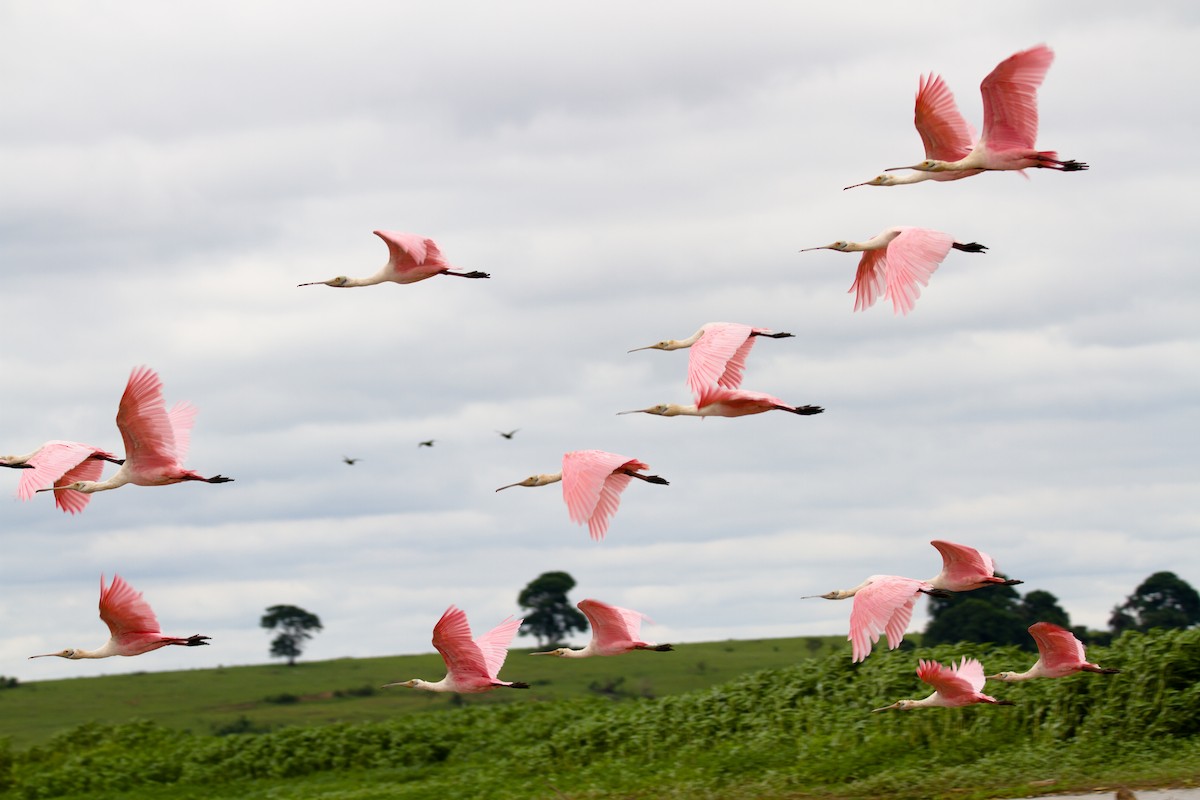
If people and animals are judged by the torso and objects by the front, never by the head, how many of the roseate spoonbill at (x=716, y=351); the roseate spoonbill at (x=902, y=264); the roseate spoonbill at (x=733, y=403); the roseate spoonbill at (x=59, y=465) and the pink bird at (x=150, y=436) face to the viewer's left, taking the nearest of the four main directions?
5

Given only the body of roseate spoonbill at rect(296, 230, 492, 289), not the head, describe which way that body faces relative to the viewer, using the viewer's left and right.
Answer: facing to the left of the viewer

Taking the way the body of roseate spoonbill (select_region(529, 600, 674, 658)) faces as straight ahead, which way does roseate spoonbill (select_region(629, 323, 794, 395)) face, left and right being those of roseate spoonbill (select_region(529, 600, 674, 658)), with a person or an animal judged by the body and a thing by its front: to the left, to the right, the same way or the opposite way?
the same way

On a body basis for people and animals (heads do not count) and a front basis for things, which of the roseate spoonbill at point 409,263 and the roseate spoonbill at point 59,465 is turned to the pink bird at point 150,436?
the roseate spoonbill at point 409,263

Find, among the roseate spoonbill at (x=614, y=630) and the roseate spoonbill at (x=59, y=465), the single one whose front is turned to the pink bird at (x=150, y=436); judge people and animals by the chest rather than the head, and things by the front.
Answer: the roseate spoonbill at (x=614, y=630)

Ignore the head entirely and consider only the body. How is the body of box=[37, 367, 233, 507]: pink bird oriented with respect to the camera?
to the viewer's left

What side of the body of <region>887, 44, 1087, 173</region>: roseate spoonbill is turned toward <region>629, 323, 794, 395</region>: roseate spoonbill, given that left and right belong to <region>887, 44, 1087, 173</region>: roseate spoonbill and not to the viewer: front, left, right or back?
front

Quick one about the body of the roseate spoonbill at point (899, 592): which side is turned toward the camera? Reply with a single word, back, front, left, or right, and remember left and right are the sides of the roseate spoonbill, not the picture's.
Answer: left

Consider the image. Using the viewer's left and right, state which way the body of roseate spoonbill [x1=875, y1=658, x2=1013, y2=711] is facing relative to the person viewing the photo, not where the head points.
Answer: facing to the left of the viewer

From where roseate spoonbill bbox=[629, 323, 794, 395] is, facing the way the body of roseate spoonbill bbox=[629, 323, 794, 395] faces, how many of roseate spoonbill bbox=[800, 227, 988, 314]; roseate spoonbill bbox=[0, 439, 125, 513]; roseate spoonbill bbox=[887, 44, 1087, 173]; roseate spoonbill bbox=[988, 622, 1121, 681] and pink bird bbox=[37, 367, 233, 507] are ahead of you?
2

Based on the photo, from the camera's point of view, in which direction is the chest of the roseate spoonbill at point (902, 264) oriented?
to the viewer's left

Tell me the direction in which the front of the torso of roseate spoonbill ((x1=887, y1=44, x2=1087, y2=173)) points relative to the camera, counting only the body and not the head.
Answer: to the viewer's left

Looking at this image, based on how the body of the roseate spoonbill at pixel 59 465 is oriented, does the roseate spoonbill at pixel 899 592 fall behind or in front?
behind

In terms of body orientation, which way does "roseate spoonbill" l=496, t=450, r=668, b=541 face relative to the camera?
to the viewer's left

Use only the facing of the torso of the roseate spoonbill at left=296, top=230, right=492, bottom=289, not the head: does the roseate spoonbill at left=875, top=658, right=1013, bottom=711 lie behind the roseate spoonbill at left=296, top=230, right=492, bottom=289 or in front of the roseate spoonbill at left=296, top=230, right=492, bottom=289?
behind

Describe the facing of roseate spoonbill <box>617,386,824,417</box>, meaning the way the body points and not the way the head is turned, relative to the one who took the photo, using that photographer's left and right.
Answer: facing to the left of the viewer

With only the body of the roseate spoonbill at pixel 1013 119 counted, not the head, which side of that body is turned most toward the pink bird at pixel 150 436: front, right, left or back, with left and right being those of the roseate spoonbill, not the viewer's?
front

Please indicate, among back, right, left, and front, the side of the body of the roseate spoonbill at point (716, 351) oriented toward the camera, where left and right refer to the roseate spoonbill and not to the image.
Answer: left

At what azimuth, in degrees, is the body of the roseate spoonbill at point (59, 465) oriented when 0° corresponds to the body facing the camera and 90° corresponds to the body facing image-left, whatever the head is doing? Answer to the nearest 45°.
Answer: approximately 90°
